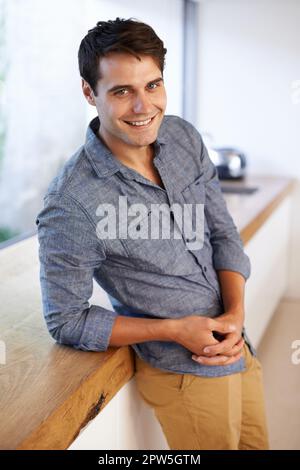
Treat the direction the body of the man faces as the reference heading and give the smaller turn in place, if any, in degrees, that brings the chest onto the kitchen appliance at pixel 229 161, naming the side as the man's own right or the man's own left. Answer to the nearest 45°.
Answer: approximately 135° to the man's own left

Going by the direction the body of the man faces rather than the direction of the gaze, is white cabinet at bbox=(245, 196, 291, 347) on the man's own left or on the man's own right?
on the man's own left

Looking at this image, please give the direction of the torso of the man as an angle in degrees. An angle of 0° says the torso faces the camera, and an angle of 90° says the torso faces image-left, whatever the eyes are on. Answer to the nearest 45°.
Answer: approximately 315°
